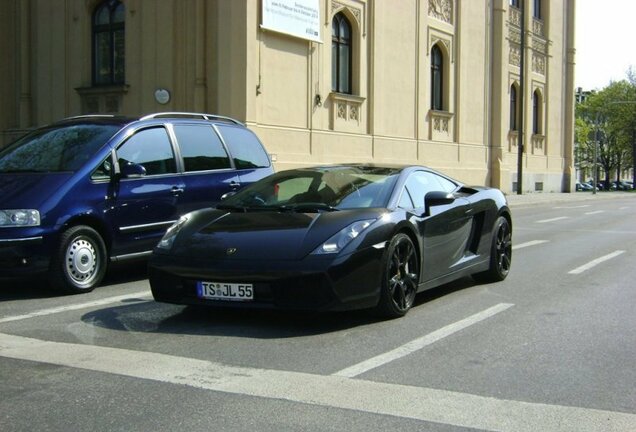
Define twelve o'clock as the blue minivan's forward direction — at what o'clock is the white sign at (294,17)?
The white sign is roughly at 5 o'clock from the blue minivan.

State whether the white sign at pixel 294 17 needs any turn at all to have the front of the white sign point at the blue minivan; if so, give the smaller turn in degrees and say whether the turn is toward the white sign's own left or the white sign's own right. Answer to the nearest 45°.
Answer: approximately 45° to the white sign's own right

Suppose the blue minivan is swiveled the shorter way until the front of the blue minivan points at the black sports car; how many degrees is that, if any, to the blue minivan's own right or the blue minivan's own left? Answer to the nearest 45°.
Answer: approximately 90° to the blue minivan's own left

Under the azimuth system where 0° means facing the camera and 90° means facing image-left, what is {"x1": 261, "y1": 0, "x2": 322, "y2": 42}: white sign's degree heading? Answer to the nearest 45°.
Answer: approximately 315°

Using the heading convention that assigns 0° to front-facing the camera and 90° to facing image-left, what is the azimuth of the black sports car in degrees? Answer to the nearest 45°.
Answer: approximately 45°

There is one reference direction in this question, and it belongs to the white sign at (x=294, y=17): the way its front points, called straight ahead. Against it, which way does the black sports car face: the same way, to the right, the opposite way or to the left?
to the right

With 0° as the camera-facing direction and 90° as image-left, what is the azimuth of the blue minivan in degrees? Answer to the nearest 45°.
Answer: approximately 45°

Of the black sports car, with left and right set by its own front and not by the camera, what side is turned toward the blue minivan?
right

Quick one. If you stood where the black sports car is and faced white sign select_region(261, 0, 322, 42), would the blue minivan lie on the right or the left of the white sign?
left
